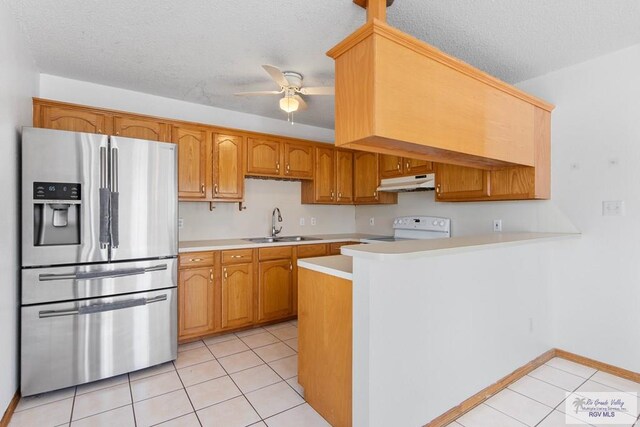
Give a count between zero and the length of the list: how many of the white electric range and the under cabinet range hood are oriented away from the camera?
0

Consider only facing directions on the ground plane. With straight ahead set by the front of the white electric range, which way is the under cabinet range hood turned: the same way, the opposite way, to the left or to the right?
the same way

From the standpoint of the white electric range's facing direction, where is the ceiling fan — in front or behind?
in front

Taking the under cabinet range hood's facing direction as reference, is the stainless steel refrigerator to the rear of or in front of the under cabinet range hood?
in front

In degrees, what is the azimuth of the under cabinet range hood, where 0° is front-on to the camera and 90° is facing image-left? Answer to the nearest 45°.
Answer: approximately 45°

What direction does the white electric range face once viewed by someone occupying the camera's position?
facing the viewer and to the left of the viewer

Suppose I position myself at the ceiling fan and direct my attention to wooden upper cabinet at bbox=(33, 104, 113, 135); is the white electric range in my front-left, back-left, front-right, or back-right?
back-right

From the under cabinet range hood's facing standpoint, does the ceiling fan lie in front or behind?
in front
